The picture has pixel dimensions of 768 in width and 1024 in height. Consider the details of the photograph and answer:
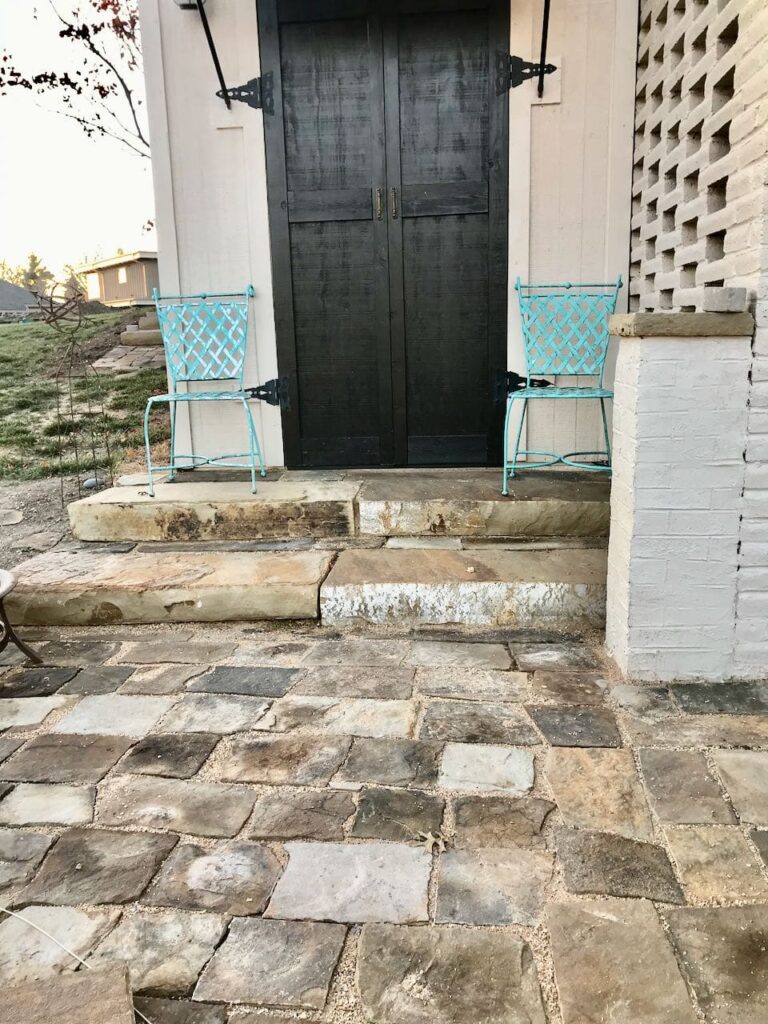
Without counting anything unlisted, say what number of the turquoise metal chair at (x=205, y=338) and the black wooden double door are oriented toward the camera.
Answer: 2

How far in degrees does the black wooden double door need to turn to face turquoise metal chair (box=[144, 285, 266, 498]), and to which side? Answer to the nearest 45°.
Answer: approximately 90° to its right

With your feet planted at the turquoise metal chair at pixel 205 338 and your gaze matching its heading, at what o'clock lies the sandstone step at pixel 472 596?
The sandstone step is roughly at 11 o'clock from the turquoise metal chair.

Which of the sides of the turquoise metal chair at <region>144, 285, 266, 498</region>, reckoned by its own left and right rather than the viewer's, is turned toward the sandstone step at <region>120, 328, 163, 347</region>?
back

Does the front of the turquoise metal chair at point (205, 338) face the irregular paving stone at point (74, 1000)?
yes
